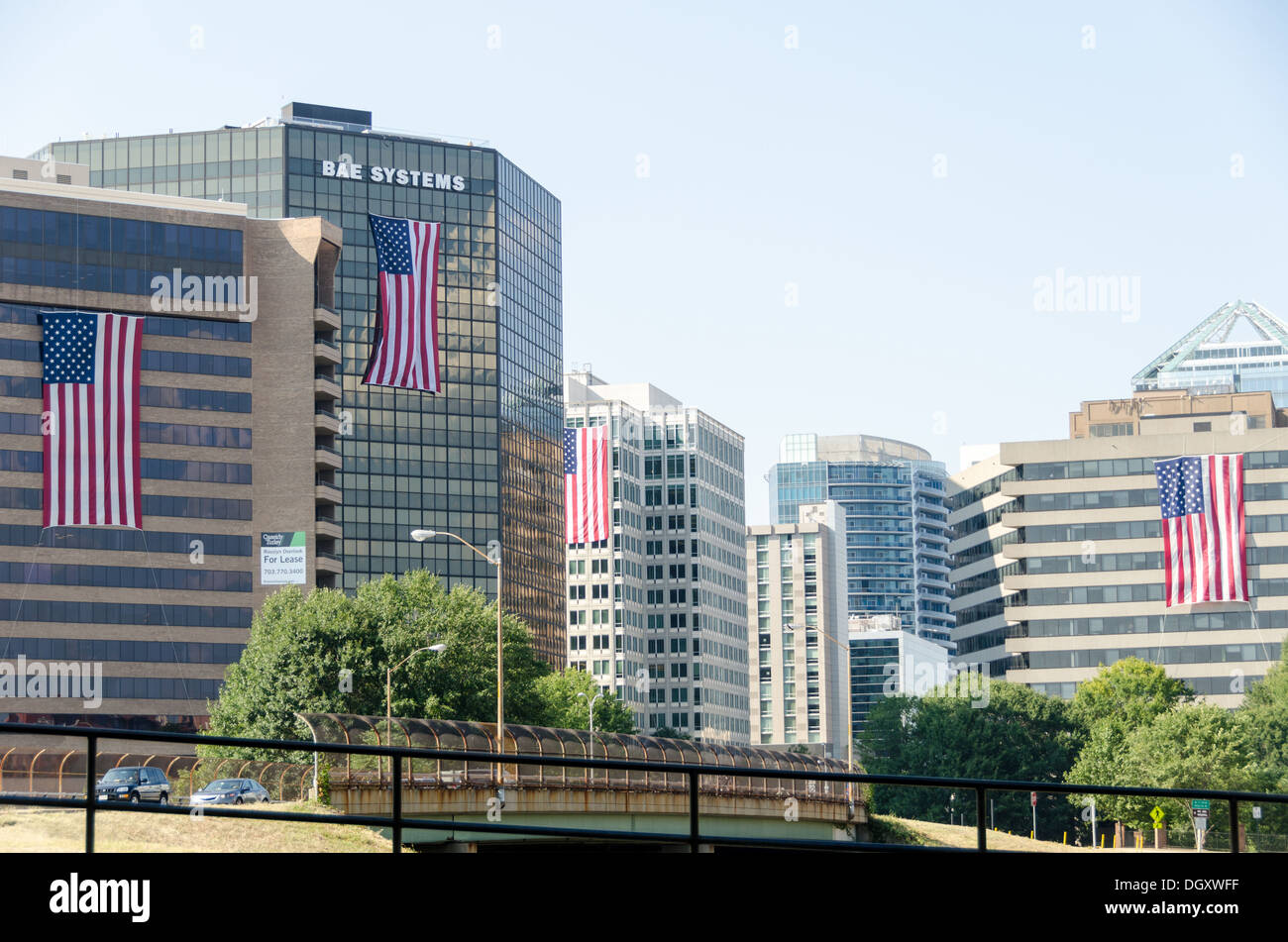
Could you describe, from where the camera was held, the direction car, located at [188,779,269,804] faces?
facing the viewer and to the left of the viewer
